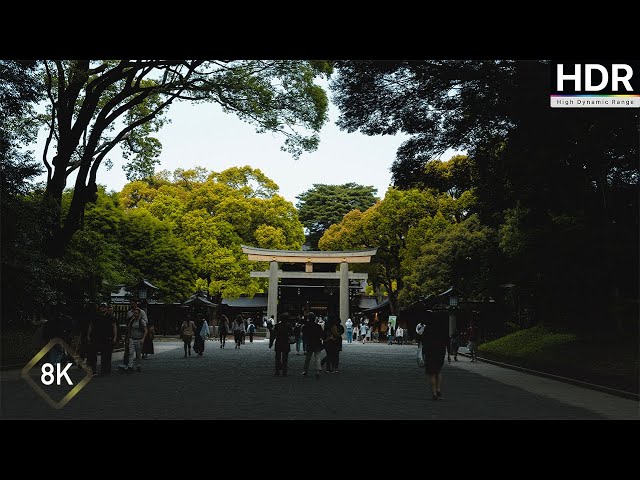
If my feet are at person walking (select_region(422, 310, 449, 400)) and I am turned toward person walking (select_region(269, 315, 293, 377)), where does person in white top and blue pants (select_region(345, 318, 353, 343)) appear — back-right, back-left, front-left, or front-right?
front-right

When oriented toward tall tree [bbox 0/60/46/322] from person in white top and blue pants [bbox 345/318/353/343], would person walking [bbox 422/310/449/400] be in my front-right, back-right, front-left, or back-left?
front-left

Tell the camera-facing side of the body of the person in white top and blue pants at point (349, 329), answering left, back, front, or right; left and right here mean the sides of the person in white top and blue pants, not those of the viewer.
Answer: back

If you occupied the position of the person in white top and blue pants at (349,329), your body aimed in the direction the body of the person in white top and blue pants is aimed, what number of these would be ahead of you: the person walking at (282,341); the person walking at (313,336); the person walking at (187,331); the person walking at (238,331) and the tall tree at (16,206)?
0

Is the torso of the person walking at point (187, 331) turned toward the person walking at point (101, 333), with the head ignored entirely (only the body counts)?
no

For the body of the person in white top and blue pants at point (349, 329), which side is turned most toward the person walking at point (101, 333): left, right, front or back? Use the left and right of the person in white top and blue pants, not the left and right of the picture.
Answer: back

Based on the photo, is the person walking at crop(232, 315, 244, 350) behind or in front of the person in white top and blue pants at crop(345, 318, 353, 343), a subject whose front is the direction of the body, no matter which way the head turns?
behind

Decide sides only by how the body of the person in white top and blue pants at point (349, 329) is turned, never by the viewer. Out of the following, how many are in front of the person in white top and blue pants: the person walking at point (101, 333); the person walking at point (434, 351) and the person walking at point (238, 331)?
0
